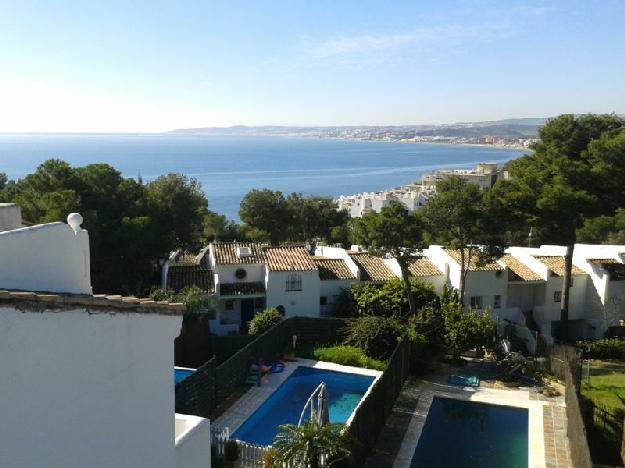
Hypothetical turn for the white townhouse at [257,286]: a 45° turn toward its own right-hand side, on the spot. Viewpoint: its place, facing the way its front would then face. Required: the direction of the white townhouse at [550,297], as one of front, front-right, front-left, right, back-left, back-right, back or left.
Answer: back-left

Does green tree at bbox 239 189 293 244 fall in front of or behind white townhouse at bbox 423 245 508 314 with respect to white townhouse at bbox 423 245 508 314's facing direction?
behind

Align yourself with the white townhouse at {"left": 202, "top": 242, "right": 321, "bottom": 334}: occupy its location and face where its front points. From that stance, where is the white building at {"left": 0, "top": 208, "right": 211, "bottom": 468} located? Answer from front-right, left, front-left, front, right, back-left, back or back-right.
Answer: front

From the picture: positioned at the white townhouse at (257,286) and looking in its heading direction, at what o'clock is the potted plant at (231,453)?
The potted plant is roughly at 12 o'clock from the white townhouse.

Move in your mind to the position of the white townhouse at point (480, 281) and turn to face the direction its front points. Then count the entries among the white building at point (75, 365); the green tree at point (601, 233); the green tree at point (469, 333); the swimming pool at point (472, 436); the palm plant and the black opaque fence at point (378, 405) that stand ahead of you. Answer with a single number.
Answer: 5

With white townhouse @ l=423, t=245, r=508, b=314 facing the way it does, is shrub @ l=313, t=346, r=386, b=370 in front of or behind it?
in front

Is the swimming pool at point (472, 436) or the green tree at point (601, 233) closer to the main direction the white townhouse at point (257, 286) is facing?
the swimming pool

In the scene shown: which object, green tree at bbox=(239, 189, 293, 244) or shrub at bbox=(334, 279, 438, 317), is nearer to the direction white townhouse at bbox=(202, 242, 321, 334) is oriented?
the shrub

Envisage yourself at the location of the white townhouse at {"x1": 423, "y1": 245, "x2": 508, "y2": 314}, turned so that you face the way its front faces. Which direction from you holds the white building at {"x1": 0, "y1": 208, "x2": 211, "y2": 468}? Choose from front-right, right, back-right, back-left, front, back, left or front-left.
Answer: front

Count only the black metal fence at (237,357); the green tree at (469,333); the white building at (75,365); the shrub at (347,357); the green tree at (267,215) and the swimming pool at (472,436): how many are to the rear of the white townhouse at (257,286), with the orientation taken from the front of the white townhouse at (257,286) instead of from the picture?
1

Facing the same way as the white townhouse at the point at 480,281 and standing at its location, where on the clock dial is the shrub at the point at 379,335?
The shrub is roughly at 1 o'clock from the white townhouse.

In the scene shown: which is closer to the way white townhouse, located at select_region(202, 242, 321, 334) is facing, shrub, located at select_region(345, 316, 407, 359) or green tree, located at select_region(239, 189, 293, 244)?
the shrub

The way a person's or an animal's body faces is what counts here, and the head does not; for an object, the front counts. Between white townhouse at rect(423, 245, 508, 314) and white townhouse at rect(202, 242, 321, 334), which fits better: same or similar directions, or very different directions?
same or similar directions

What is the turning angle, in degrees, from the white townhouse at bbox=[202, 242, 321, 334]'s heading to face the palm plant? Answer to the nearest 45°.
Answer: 0° — it already faces it

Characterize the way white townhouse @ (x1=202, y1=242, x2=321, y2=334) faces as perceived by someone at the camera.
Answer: facing the viewer

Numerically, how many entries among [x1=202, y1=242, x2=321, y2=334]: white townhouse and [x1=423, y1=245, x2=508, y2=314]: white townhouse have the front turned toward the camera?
2

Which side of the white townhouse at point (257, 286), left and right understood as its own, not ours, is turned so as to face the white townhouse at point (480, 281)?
left

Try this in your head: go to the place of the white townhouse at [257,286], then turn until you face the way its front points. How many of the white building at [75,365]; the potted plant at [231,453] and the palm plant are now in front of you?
3

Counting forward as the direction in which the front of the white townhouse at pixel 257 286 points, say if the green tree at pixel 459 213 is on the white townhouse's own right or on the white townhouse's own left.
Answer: on the white townhouse's own left
